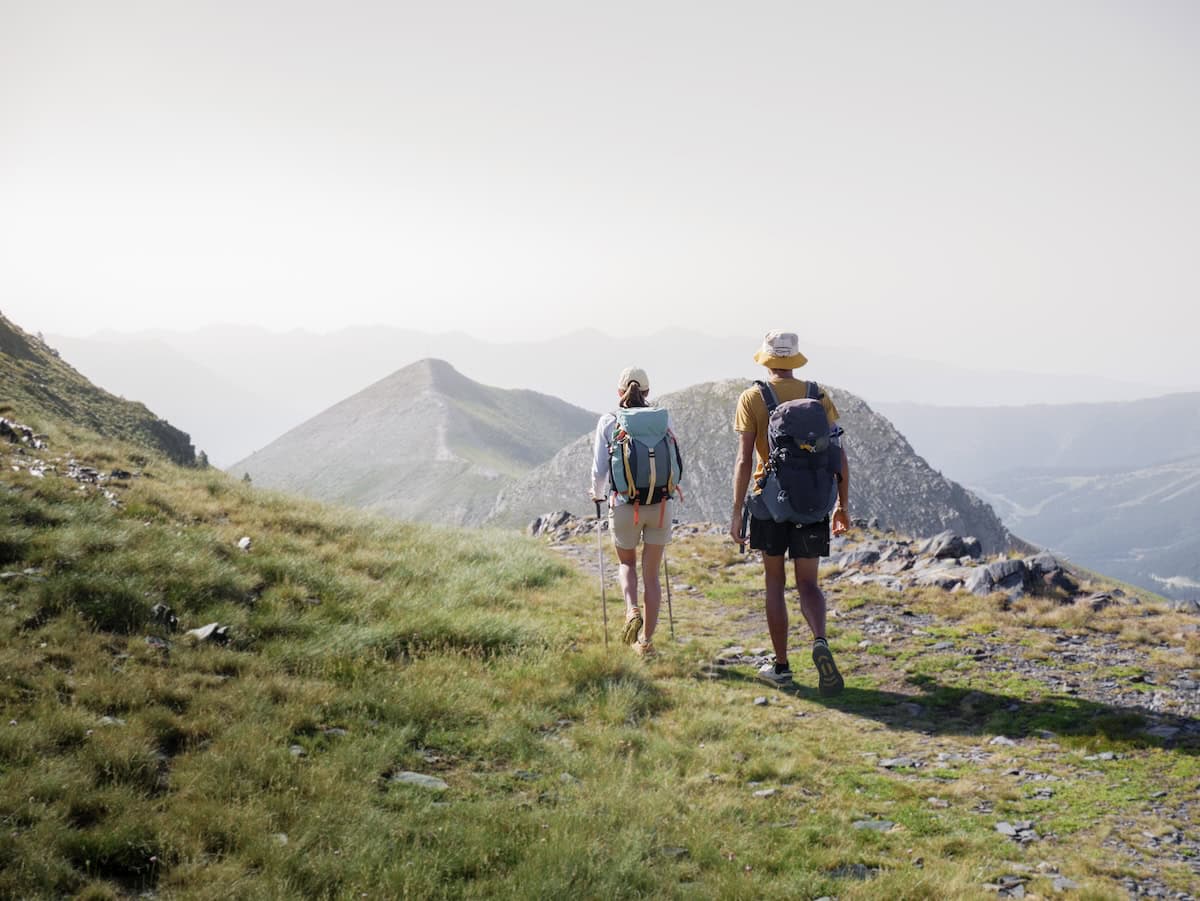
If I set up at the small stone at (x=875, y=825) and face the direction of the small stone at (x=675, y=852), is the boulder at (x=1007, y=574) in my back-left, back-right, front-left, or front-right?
back-right

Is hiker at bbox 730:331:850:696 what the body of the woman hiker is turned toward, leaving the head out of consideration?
no

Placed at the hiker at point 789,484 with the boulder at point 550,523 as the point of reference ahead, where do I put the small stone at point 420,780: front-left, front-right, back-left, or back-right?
back-left

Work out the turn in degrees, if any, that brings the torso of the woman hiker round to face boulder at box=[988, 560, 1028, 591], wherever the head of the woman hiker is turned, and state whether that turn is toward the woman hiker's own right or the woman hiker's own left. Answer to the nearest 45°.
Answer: approximately 45° to the woman hiker's own right

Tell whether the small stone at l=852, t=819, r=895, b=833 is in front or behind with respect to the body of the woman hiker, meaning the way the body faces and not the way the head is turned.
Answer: behind

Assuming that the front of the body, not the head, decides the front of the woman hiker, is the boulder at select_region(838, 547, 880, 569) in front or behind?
in front

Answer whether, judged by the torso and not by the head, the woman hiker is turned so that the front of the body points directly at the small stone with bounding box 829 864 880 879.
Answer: no

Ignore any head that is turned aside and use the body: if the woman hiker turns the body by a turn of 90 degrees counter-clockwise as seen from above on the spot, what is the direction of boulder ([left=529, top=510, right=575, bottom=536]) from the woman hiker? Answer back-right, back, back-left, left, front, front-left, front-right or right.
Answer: right

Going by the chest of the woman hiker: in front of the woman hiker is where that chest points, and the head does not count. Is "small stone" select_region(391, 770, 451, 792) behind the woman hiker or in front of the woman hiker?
behind

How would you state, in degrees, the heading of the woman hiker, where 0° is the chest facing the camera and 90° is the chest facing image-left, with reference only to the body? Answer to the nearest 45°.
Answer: approximately 180°

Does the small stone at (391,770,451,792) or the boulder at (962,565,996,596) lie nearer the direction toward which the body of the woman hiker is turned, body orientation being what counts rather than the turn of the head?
the boulder

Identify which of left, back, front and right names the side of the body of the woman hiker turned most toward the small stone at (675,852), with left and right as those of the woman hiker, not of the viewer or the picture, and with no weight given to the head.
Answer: back
